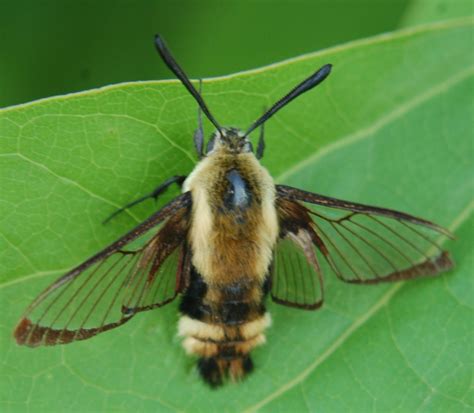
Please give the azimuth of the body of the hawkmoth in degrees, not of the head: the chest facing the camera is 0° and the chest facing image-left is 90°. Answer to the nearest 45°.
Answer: approximately 180°
